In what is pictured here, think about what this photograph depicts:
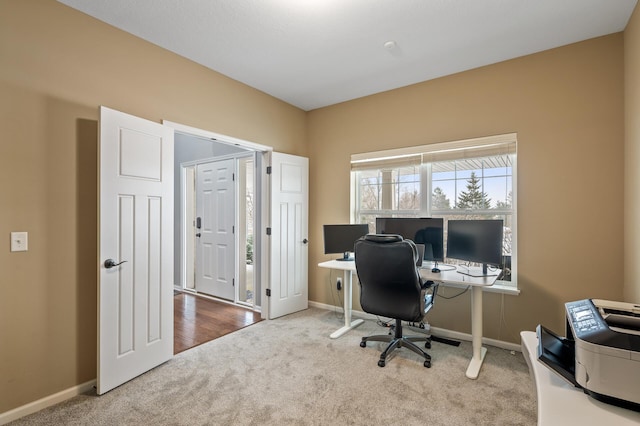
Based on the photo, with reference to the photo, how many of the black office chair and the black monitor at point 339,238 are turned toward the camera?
1

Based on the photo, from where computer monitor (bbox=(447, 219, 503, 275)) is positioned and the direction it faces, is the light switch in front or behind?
in front

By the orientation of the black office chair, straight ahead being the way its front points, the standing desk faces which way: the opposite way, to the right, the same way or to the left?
the opposite way

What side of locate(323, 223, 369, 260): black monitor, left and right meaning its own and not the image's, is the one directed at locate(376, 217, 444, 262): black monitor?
left

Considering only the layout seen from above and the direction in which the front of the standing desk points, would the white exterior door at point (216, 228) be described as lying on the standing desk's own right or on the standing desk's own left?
on the standing desk's own right

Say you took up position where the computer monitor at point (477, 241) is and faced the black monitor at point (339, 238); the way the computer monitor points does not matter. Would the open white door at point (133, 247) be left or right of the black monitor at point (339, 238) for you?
left

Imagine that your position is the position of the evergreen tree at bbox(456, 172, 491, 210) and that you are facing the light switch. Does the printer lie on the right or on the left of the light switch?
left

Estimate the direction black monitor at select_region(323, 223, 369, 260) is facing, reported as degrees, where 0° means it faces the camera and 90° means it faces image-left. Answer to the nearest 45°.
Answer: approximately 0°

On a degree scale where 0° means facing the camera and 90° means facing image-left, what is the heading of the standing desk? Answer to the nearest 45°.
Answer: approximately 45°
